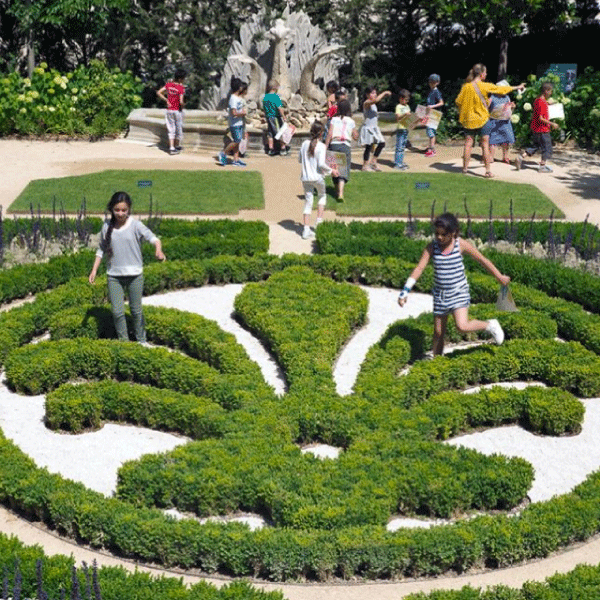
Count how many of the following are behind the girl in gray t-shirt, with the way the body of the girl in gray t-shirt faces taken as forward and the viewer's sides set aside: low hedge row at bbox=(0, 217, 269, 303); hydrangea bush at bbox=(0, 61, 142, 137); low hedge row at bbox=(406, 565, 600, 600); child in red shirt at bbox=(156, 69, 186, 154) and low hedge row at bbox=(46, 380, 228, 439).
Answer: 3

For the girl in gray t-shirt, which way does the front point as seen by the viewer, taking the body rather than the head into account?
toward the camera

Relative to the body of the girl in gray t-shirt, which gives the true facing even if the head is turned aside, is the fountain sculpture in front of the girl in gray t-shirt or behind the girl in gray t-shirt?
behind

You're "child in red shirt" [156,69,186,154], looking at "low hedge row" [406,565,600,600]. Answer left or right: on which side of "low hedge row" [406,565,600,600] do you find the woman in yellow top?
left

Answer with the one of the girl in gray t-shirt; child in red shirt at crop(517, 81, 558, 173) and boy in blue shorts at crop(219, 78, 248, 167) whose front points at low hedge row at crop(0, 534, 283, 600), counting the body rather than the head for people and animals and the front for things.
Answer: the girl in gray t-shirt

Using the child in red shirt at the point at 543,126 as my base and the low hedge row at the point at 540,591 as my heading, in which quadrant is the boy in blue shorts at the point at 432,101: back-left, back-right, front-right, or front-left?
back-right

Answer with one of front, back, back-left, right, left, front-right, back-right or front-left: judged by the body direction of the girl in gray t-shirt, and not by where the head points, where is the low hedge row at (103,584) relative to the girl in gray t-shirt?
front

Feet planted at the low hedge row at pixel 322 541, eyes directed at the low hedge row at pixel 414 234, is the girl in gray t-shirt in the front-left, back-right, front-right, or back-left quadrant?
front-left

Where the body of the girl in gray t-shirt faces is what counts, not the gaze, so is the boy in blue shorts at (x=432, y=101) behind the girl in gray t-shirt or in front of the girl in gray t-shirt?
behind
